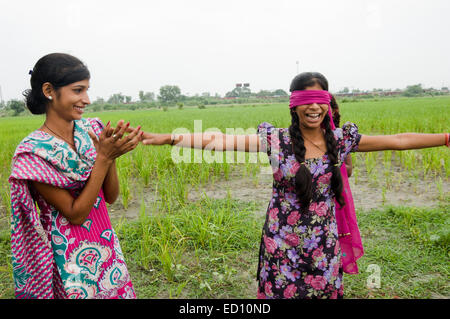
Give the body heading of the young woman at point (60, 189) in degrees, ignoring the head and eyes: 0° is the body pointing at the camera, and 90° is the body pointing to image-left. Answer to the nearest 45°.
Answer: approximately 315°

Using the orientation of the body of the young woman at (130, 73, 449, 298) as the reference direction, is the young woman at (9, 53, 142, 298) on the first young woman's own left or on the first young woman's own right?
on the first young woman's own right

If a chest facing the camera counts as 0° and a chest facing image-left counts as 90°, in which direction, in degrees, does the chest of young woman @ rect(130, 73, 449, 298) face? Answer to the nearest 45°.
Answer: approximately 0°

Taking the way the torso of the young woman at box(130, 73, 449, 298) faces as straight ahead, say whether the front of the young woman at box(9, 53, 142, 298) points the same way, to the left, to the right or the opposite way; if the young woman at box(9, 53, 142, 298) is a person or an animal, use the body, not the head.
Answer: to the left

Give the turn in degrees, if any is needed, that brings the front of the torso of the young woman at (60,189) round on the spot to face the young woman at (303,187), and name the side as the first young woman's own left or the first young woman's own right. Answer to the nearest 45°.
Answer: approximately 45° to the first young woman's own left
